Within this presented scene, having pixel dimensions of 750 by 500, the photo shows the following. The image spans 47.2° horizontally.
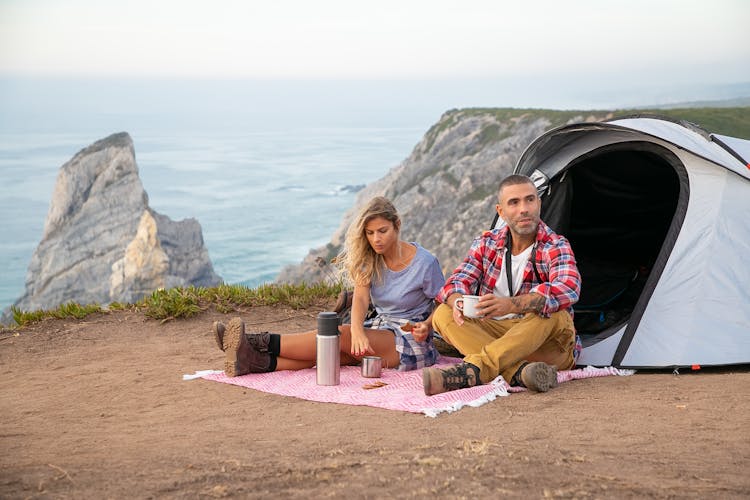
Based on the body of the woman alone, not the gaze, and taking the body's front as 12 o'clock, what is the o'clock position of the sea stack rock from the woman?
The sea stack rock is roughly at 4 o'clock from the woman.

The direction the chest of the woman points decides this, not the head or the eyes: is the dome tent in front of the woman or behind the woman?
behind

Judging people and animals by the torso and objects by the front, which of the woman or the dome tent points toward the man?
the dome tent

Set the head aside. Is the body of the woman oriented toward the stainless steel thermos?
yes

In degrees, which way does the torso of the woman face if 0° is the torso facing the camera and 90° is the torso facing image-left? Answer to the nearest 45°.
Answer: approximately 45°
